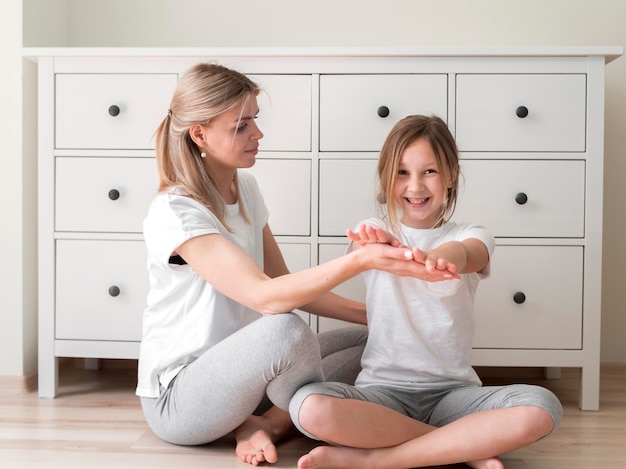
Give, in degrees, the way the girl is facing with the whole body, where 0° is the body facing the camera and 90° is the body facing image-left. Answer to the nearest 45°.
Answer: approximately 0°

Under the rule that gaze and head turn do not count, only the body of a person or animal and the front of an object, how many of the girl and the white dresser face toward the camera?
2

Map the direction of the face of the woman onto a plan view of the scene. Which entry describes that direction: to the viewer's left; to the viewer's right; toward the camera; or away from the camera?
to the viewer's right

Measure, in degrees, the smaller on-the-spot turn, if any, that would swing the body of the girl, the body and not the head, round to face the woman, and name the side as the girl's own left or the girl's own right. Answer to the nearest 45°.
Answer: approximately 90° to the girl's own right
